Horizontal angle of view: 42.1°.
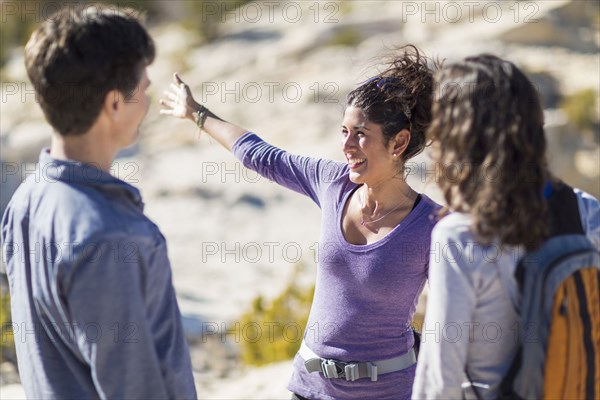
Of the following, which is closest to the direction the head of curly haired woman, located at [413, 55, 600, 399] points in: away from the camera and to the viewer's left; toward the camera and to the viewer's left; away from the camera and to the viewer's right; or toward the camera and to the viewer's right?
away from the camera and to the viewer's left

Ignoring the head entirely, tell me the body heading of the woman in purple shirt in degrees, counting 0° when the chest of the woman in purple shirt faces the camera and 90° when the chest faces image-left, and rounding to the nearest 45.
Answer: approximately 45°

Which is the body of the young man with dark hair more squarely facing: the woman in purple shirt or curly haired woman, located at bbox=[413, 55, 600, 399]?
the woman in purple shirt

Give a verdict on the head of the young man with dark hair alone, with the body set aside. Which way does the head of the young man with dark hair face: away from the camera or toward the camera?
away from the camera

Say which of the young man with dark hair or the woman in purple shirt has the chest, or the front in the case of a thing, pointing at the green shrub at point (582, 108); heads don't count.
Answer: the young man with dark hair

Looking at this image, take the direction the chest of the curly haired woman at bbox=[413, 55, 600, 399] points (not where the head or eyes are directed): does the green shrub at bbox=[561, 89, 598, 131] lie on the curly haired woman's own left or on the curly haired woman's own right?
on the curly haired woman's own right

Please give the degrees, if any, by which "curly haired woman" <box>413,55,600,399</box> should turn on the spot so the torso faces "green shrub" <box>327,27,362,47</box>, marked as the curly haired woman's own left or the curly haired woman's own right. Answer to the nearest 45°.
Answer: approximately 45° to the curly haired woman's own right

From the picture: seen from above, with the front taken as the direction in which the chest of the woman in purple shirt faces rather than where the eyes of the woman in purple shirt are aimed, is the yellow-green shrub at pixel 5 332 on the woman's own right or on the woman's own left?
on the woman's own right

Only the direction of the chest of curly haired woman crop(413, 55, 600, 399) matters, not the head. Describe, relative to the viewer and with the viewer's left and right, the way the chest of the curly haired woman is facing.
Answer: facing away from the viewer and to the left of the viewer

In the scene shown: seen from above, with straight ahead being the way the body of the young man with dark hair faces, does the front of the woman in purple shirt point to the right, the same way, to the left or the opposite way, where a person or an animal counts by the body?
the opposite way

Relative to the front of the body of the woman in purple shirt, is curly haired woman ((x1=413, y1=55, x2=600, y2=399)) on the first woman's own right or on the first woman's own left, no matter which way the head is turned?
on the first woman's own left

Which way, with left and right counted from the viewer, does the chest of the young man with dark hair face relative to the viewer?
facing away from the viewer and to the right of the viewer
